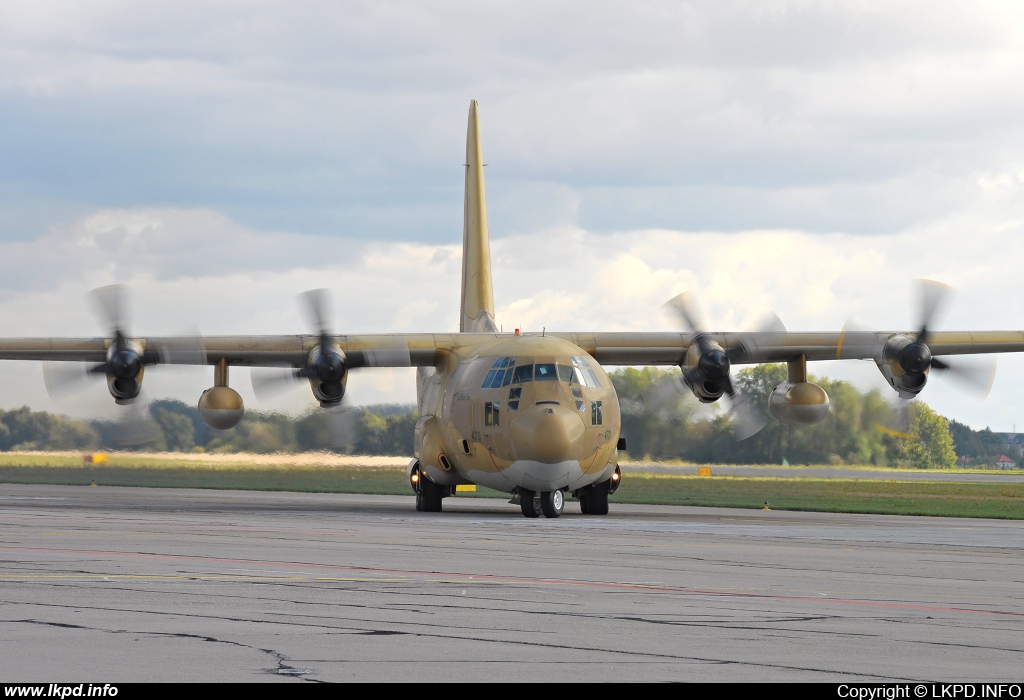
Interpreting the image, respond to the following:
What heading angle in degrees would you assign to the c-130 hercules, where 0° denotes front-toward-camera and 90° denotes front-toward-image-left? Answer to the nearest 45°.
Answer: approximately 0°
